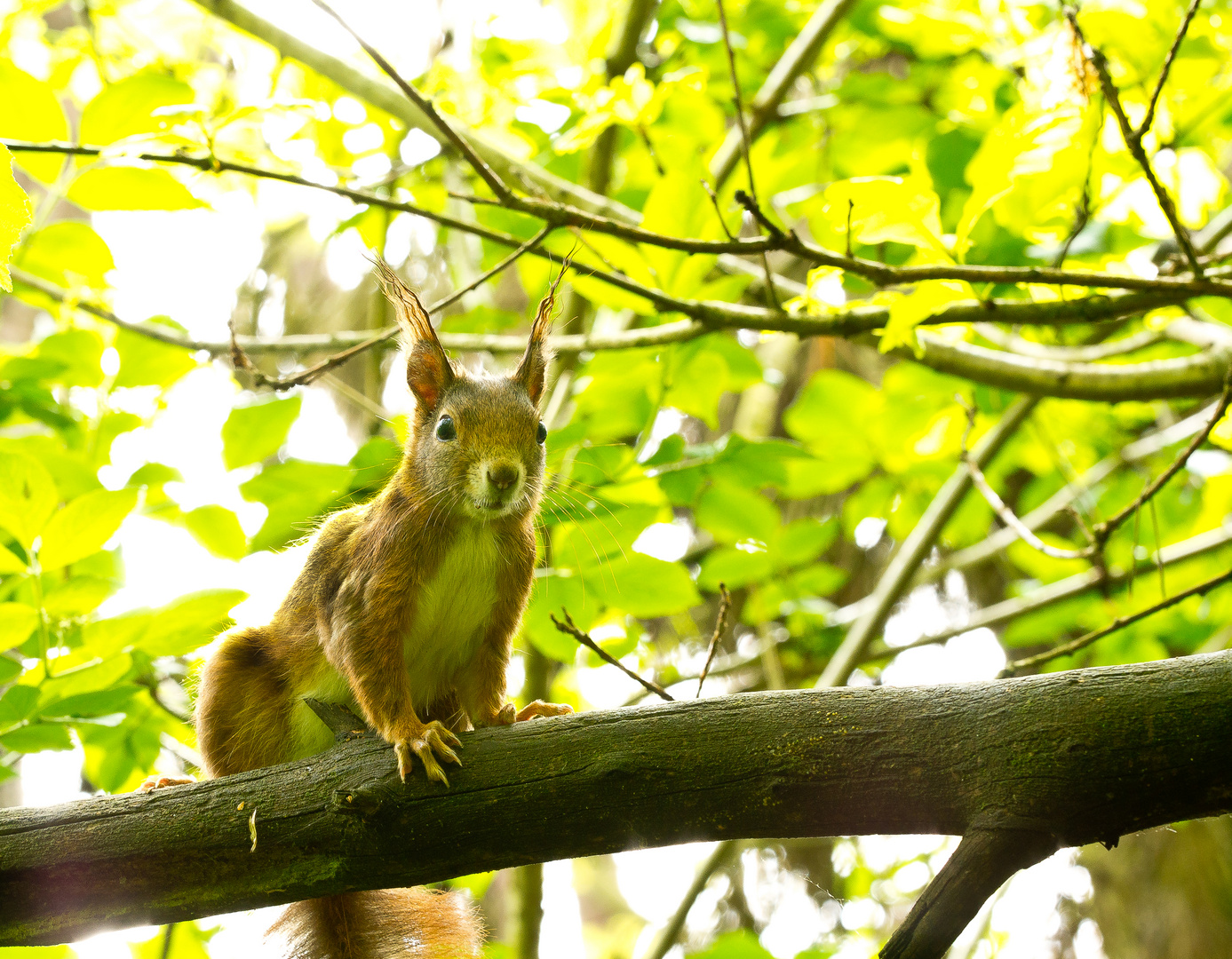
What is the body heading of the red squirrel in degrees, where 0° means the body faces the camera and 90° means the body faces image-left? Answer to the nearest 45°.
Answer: approximately 315°

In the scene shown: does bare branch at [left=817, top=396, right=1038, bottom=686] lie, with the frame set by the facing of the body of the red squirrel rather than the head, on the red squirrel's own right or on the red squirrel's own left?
on the red squirrel's own left

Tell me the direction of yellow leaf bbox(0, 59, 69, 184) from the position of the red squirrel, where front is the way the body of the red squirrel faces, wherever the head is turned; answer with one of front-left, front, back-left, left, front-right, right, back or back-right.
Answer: right
